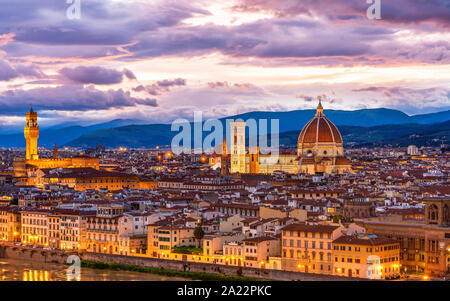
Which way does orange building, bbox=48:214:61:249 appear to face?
toward the camera

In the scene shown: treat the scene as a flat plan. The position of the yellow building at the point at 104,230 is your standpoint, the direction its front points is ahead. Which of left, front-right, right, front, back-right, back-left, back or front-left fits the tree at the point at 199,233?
front-left

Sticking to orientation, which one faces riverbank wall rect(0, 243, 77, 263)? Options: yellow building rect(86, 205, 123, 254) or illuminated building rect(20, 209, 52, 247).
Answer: the illuminated building

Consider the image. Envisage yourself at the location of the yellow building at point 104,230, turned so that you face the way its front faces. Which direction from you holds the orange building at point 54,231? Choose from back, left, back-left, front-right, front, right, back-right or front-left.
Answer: back-right

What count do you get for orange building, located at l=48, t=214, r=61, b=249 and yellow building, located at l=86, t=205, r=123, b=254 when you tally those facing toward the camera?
2

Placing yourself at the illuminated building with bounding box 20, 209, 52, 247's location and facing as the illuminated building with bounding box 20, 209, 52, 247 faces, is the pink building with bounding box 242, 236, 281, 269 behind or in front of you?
in front

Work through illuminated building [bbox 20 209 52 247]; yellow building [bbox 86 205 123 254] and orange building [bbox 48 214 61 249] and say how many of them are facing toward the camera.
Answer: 3

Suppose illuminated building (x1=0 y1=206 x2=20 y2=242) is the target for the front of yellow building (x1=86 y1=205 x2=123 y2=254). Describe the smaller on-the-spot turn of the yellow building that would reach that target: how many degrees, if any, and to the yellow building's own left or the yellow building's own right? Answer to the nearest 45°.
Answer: approximately 135° to the yellow building's own right

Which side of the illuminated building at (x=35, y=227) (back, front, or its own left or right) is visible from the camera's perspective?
front

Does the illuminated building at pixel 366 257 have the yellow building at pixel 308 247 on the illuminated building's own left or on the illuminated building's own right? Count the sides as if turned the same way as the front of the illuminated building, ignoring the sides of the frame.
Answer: on the illuminated building's own right

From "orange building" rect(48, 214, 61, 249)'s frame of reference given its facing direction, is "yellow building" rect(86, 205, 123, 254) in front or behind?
in front

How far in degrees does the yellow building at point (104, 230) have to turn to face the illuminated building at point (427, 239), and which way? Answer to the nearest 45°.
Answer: approximately 45° to its left

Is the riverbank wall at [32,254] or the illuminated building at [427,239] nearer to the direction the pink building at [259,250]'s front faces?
the riverbank wall

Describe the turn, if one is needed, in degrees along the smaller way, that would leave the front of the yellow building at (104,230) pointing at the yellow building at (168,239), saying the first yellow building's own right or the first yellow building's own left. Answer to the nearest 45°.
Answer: approximately 45° to the first yellow building's own left

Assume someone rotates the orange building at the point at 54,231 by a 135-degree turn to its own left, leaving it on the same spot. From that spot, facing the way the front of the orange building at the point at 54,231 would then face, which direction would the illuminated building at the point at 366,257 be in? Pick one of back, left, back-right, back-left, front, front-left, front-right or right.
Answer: right

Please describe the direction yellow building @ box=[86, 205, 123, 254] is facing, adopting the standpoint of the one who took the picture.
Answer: facing the viewer
